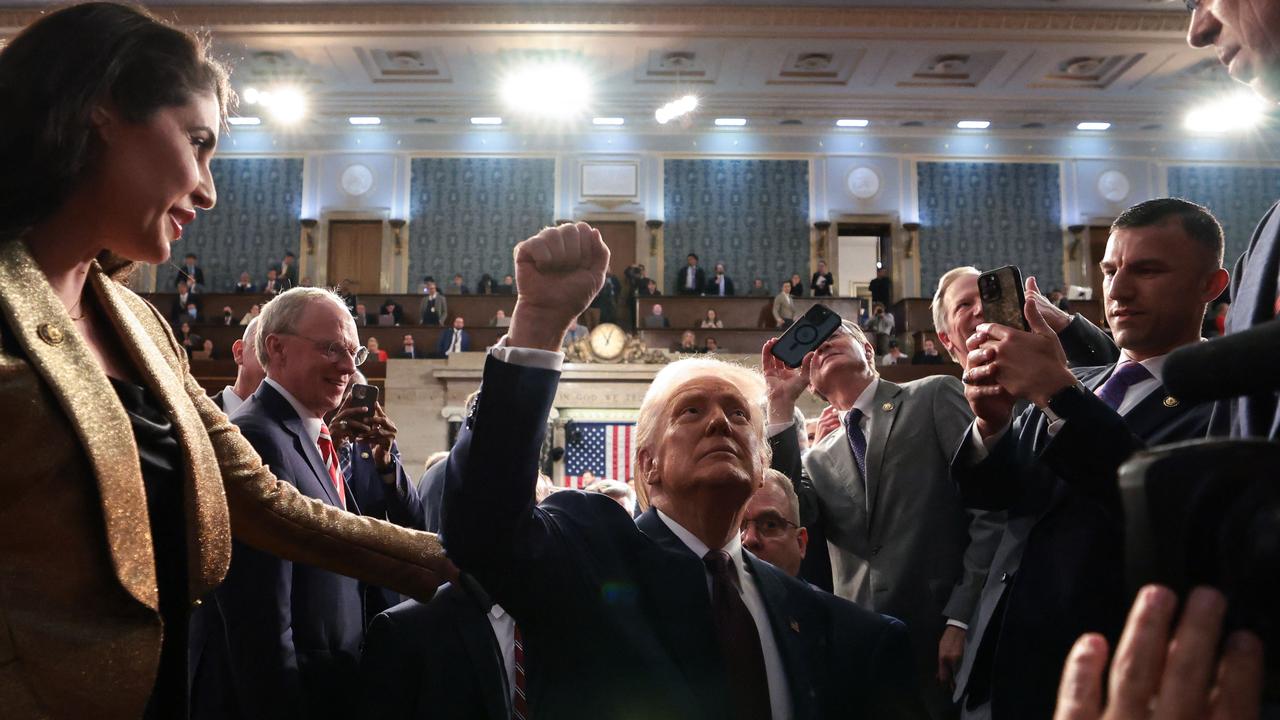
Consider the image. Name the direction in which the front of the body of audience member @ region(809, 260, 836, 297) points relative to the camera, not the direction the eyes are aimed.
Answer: toward the camera

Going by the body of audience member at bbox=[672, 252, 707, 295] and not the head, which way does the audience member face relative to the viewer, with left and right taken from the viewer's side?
facing the viewer

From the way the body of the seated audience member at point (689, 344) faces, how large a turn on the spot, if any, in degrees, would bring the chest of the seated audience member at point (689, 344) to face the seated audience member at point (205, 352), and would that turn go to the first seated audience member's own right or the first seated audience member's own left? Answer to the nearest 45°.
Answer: approximately 90° to the first seated audience member's own right

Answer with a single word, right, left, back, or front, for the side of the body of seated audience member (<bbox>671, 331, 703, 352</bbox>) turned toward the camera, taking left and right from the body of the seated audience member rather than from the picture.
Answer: front

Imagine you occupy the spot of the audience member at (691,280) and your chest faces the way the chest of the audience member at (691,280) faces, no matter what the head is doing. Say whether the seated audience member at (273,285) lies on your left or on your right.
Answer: on your right

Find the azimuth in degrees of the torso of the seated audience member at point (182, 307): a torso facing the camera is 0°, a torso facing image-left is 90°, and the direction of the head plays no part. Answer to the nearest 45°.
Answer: approximately 0°

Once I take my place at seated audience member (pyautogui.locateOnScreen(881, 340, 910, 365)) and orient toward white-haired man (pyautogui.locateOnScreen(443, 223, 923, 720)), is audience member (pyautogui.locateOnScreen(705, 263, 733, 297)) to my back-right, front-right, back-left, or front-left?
back-right

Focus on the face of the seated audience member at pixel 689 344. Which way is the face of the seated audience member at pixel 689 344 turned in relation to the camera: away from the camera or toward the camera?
toward the camera

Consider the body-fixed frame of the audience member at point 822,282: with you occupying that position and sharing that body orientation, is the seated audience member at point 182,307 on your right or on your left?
on your right

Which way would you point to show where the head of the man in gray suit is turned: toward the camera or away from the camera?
toward the camera

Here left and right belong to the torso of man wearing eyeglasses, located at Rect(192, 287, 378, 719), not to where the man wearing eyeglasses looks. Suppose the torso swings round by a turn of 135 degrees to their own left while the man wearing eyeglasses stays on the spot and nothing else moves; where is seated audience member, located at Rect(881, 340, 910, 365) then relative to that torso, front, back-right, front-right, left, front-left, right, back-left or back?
front-right

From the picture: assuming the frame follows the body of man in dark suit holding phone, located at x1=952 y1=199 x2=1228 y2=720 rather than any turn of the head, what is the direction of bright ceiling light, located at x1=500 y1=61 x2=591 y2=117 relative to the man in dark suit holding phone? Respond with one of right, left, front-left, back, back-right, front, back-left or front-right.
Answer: right

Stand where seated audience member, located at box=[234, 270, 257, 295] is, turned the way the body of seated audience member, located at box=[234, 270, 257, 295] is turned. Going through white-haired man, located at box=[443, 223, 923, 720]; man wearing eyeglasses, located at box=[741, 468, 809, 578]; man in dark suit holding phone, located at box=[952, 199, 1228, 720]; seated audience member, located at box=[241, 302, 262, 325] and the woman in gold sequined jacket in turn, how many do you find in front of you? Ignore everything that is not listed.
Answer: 5

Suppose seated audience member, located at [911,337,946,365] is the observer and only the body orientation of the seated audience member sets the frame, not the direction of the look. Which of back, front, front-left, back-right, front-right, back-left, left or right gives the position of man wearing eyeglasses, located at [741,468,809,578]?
front

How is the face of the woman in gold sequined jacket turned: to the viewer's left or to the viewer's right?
to the viewer's right

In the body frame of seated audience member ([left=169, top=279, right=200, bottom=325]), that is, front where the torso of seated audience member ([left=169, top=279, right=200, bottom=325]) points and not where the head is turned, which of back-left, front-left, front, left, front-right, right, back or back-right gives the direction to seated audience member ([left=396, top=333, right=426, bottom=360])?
front-left

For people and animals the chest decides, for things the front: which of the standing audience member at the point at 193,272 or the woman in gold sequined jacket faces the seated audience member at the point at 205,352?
the standing audience member at the point at 193,272

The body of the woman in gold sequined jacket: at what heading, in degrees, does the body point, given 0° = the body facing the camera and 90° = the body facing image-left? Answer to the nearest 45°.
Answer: approximately 315°
